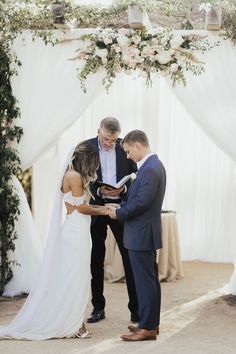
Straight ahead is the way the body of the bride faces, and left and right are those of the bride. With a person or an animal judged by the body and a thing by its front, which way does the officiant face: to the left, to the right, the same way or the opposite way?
to the right

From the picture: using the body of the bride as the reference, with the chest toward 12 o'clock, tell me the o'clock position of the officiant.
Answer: The officiant is roughly at 10 o'clock from the bride.

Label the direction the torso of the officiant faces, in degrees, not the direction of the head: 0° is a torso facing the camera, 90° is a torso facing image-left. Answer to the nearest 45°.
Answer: approximately 0°

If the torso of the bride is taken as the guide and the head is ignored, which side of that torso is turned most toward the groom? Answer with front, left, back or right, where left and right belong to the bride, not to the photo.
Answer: front

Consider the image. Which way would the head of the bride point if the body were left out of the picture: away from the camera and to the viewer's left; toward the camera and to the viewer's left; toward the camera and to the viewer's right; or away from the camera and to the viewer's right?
away from the camera and to the viewer's right

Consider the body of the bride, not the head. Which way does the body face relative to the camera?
to the viewer's right

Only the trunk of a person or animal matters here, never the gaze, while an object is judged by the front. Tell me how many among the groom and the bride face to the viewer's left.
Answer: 1

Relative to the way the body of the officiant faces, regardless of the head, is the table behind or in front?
behind

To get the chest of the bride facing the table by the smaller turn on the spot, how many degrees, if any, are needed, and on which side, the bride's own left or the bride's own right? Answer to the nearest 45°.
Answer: approximately 45° to the bride's own left

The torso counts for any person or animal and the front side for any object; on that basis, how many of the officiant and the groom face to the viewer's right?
0

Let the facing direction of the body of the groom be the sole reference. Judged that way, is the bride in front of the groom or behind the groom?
in front

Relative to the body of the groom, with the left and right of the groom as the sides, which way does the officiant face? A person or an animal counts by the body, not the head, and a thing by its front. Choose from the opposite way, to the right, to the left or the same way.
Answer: to the left

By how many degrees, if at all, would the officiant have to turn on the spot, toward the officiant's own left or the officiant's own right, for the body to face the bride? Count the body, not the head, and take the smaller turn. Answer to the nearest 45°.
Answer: approximately 45° to the officiant's own right

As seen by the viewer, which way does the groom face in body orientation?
to the viewer's left
